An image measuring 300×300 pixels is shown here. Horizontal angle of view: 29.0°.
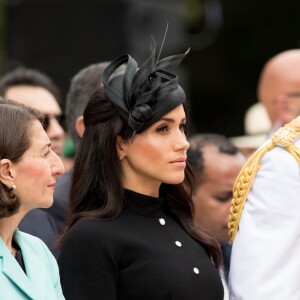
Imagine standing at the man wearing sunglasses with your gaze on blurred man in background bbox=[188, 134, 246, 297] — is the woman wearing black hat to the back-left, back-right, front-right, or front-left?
front-right

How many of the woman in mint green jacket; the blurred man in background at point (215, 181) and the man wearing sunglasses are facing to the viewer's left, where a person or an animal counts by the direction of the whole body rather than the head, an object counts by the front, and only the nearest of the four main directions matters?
0

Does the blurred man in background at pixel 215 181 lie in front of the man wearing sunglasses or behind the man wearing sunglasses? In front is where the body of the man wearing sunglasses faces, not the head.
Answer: in front

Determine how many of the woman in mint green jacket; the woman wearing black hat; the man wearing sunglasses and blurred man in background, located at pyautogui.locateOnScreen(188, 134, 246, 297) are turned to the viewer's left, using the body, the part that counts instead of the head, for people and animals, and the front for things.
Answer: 0

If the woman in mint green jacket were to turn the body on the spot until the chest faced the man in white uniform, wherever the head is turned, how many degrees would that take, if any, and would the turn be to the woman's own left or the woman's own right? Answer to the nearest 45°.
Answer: approximately 45° to the woman's own left

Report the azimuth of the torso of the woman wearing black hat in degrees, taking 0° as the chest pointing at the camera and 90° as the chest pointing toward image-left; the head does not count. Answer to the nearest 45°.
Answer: approximately 315°

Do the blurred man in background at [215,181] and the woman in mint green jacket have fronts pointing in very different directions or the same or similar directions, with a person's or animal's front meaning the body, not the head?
same or similar directions

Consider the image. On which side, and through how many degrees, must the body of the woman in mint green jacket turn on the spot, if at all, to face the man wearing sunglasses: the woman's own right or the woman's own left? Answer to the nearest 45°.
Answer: approximately 135° to the woman's own left

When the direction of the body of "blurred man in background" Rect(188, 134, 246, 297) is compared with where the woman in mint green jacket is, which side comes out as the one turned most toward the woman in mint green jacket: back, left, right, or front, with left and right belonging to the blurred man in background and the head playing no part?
right

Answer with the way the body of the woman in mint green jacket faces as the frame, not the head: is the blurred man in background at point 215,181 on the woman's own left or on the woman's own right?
on the woman's own left

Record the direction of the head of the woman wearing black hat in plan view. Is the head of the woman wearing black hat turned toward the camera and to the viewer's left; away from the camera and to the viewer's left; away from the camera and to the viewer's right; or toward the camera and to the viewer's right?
toward the camera and to the viewer's right

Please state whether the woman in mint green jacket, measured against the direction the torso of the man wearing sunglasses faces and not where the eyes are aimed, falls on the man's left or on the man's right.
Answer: on the man's right

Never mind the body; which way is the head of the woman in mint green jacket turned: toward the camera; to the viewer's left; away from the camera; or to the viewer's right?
to the viewer's right

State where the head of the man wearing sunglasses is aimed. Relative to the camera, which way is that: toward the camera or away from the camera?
toward the camera

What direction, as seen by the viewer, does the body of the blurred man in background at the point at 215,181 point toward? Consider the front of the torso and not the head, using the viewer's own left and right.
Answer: facing the viewer and to the right of the viewer
